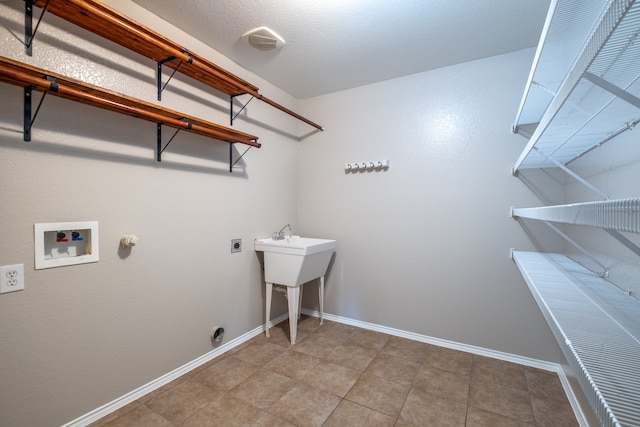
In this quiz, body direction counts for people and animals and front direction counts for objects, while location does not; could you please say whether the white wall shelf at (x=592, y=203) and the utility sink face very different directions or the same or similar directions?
very different directions

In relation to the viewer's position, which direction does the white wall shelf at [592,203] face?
facing to the left of the viewer

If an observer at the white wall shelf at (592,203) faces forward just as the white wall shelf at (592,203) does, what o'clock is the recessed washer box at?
The recessed washer box is roughly at 11 o'clock from the white wall shelf.

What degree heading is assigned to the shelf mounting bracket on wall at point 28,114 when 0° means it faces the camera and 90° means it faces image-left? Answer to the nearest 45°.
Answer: approximately 315°

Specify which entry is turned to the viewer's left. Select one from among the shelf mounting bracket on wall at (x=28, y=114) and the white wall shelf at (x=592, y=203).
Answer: the white wall shelf

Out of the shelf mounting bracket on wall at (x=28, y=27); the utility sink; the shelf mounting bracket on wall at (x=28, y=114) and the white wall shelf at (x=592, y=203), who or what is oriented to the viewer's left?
the white wall shelf

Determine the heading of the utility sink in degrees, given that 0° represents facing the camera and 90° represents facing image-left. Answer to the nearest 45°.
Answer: approximately 315°

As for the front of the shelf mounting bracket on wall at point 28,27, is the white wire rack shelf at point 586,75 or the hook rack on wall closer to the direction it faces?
the white wire rack shelf

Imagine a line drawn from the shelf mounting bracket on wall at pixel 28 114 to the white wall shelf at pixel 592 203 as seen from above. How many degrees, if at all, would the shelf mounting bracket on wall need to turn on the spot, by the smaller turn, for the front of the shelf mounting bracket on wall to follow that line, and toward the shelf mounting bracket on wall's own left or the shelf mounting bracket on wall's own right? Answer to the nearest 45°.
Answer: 0° — it already faces it
